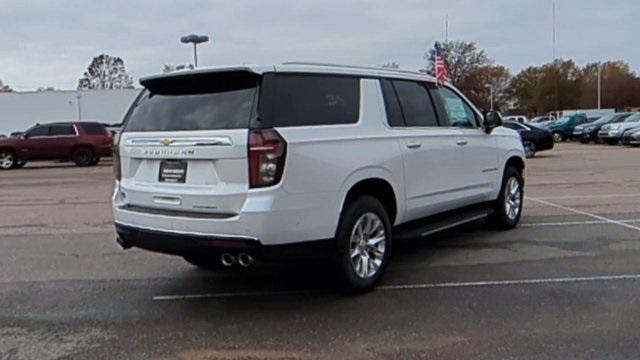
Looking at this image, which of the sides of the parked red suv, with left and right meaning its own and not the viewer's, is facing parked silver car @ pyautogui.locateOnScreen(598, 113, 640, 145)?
back

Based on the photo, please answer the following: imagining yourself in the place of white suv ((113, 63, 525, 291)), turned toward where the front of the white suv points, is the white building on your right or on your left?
on your left

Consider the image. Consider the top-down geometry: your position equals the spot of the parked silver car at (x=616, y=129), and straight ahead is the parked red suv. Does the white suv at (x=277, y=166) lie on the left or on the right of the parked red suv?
left

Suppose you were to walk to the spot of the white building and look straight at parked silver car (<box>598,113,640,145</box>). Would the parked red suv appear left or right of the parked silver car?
right

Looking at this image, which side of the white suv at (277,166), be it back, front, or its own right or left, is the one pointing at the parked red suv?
left

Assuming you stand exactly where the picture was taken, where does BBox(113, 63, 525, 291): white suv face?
facing away from the viewer and to the right of the viewer

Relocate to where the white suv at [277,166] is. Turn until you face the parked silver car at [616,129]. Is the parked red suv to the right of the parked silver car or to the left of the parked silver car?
left

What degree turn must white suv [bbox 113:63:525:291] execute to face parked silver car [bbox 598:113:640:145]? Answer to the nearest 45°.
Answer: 0° — it already faces it

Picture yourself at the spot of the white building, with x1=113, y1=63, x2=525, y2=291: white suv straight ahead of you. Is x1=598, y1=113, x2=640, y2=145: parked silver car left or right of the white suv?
left

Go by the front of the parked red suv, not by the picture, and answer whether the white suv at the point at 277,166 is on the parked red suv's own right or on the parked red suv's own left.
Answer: on the parked red suv's own left

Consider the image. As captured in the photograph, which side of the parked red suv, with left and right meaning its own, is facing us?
left

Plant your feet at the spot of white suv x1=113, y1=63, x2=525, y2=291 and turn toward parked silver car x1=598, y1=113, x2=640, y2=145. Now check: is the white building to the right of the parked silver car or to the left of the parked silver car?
left

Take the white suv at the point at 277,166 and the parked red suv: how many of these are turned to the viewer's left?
1

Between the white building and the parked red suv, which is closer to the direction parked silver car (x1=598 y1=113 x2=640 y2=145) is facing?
the parked red suv

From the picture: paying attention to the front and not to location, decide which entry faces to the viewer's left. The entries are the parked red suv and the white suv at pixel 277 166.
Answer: the parked red suv
